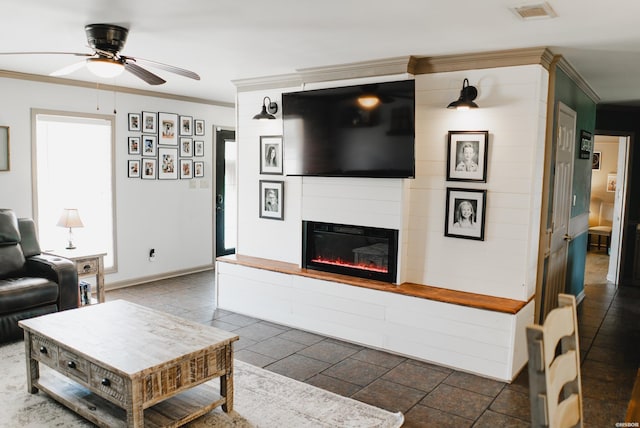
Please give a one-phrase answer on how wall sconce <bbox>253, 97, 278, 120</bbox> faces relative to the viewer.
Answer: facing the viewer and to the left of the viewer

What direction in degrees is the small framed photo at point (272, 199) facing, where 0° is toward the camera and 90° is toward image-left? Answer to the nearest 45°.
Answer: approximately 45°

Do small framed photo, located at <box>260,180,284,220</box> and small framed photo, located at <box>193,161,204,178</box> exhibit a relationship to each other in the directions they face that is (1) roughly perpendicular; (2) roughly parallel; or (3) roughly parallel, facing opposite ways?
roughly perpendicular

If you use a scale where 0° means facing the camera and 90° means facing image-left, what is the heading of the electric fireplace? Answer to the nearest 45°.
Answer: approximately 45°

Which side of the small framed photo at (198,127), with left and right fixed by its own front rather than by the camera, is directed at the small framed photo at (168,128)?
right

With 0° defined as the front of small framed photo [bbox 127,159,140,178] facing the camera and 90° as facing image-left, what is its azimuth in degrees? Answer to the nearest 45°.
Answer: approximately 315°

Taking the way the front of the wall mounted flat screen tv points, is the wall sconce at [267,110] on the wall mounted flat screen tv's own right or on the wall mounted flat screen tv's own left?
on the wall mounted flat screen tv's own right

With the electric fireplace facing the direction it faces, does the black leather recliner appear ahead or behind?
ahead

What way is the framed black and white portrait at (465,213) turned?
toward the camera

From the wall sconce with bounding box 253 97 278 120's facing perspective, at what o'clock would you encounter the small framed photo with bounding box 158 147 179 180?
The small framed photo is roughly at 3 o'clock from the wall sconce.

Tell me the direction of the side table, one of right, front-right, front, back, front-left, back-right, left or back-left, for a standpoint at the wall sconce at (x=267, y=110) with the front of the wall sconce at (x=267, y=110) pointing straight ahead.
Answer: front-right

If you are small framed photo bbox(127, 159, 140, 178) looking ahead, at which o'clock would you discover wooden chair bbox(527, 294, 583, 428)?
The wooden chair is roughly at 1 o'clock from the small framed photo.

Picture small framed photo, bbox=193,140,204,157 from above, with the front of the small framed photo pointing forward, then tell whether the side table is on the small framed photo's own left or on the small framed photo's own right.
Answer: on the small framed photo's own right

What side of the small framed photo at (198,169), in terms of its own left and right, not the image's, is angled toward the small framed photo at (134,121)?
right

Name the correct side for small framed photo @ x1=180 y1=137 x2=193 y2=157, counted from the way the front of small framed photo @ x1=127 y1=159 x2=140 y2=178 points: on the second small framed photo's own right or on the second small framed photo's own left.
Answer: on the second small framed photo's own left
